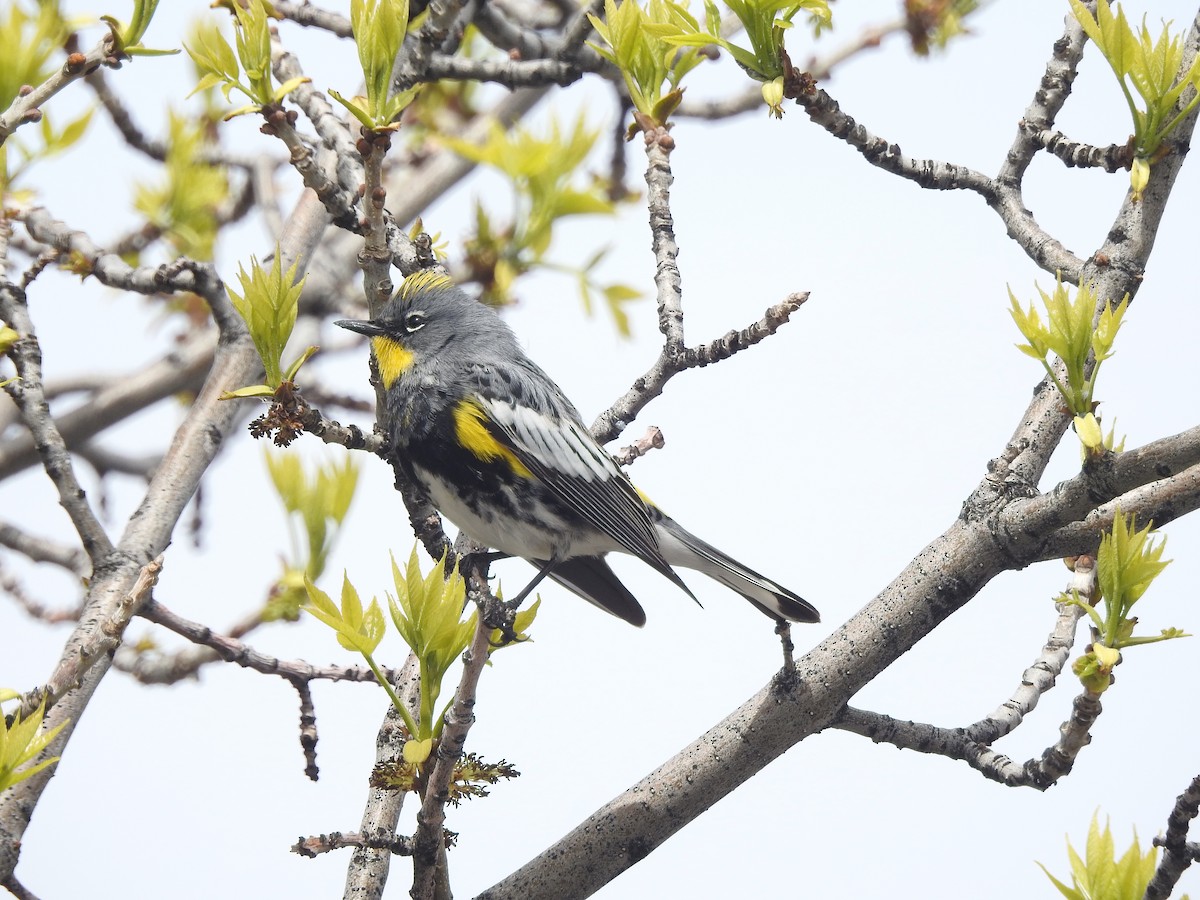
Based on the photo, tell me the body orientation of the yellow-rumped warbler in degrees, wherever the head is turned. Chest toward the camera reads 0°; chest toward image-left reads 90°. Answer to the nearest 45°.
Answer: approximately 90°
